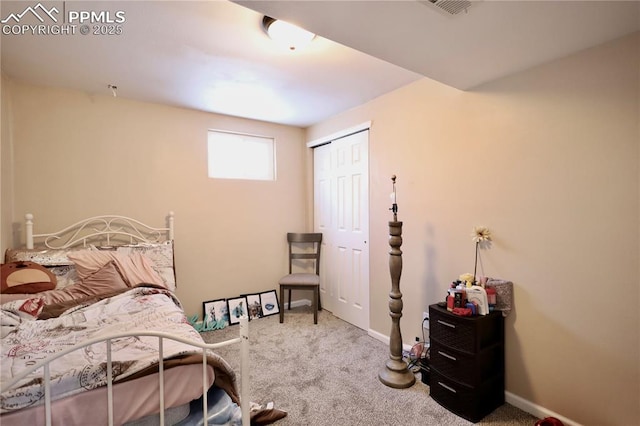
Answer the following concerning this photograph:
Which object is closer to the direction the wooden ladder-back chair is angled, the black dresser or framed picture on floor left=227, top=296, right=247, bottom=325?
the black dresser

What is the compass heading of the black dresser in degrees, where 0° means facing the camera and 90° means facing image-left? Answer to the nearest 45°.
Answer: approximately 45°

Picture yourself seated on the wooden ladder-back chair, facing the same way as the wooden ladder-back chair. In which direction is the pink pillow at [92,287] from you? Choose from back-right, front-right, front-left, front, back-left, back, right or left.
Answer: front-right

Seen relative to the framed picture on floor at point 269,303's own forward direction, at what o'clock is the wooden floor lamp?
The wooden floor lamp is roughly at 11 o'clock from the framed picture on floor.

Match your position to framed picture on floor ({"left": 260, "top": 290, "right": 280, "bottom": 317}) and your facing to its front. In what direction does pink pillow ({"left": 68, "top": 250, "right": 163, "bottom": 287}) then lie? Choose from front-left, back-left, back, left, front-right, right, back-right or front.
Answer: front-right

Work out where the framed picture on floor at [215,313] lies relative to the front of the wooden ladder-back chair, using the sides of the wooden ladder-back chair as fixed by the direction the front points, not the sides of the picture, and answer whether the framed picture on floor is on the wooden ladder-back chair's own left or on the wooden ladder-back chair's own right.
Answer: on the wooden ladder-back chair's own right

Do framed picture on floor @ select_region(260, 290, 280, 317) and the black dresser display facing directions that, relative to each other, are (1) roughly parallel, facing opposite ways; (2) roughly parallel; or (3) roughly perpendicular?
roughly perpendicular

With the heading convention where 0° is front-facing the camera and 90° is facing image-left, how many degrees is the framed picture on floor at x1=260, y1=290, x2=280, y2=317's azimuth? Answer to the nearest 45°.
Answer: approximately 0°

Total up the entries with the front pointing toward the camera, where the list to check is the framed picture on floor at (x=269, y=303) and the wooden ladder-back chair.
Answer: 2

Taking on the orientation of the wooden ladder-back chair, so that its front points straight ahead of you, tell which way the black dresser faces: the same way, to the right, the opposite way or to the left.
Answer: to the right

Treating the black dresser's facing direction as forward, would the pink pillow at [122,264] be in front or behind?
in front
